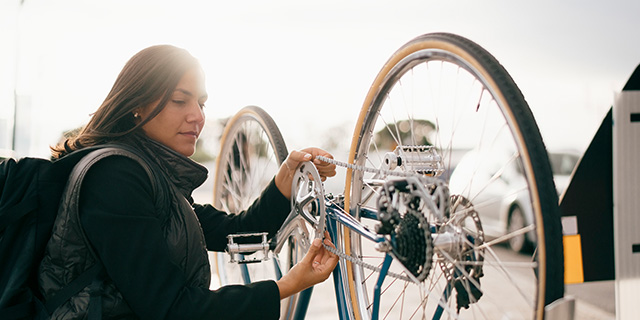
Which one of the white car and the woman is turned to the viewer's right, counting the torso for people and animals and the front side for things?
the woman

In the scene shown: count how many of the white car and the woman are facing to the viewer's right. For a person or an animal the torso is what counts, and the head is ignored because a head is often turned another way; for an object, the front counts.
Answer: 1

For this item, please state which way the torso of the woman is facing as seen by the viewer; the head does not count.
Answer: to the viewer's right

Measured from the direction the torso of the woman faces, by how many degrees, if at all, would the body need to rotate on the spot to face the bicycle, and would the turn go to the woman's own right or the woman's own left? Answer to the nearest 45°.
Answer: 0° — they already face it

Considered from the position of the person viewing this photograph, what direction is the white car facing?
facing the viewer and to the left of the viewer

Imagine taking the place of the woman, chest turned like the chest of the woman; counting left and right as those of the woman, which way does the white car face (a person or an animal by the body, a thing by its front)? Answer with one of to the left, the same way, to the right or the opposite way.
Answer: the opposite way

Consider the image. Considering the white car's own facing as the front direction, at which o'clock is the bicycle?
The bicycle is roughly at 11 o'clock from the white car.

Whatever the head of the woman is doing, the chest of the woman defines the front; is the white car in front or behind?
in front
